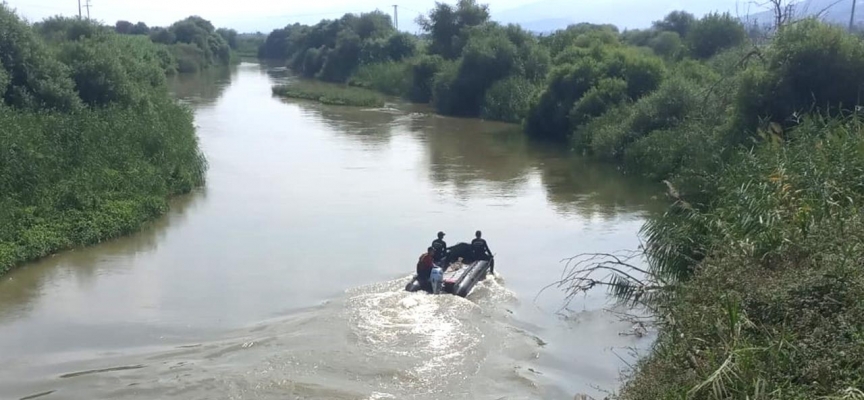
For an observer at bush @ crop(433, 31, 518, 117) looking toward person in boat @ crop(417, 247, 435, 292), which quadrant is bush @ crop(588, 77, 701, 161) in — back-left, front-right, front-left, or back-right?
front-left

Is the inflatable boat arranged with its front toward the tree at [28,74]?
no

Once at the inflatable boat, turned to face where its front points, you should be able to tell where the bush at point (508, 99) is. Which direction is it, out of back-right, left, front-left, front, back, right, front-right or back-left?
front-left

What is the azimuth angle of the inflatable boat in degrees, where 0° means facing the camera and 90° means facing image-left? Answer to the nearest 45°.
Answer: approximately 225°

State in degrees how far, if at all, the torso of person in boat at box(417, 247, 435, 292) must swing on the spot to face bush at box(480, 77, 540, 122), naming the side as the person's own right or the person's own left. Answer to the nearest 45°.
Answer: approximately 45° to the person's own left

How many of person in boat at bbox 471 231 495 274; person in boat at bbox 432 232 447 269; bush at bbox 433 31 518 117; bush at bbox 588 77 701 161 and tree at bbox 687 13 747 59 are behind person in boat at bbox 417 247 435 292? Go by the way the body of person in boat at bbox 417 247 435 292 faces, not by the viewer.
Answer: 0

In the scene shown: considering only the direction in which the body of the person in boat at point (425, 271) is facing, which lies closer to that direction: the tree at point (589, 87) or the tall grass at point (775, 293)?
the tree

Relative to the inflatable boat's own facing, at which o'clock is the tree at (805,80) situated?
The tree is roughly at 12 o'clock from the inflatable boat.

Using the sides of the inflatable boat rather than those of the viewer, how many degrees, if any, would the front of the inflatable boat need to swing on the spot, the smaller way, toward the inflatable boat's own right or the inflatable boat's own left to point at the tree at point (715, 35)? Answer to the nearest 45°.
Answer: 0° — it already faces it

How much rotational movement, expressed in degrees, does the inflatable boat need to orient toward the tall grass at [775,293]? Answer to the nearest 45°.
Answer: approximately 90° to its right

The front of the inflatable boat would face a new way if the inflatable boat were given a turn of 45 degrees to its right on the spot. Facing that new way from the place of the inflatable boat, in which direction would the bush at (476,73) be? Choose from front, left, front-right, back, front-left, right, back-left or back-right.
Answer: left

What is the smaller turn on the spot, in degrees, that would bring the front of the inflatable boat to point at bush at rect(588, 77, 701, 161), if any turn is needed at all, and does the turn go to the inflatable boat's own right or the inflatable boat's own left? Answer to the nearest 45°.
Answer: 0° — it already faces it

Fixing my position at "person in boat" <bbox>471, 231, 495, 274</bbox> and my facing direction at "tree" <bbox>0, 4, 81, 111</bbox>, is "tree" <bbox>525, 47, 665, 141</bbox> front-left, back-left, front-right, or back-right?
front-right

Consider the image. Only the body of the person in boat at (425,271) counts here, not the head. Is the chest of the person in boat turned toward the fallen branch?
no

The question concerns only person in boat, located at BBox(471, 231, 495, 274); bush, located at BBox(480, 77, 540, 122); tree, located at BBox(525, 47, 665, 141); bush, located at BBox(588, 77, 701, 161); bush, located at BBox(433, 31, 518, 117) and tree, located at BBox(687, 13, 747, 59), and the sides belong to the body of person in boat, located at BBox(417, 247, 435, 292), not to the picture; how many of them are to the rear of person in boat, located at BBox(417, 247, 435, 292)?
0

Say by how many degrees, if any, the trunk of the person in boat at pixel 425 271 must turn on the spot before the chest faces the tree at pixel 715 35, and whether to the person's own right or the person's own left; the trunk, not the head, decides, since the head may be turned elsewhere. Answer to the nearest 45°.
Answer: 0° — they already face it
